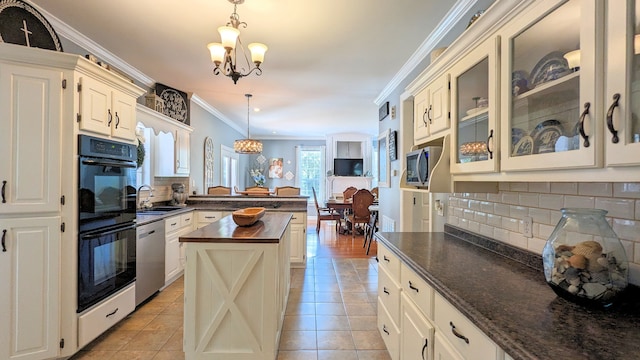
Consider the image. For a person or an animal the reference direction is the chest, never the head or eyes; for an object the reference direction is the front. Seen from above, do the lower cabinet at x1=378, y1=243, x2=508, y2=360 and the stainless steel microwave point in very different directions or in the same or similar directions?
same or similar directions

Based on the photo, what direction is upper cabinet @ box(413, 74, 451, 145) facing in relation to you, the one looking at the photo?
facing the viewer and to the left of the viewer

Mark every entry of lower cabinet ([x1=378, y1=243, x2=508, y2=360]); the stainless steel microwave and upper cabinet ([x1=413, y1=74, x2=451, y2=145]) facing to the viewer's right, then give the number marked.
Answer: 0

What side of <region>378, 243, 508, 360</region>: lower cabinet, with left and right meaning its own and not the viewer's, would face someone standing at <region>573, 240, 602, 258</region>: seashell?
left

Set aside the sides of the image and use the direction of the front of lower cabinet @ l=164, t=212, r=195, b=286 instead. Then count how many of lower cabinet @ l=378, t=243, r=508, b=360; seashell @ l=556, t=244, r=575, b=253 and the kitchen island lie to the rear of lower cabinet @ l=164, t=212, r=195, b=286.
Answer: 0

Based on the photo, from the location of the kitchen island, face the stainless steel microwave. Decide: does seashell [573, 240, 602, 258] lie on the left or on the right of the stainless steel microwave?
right

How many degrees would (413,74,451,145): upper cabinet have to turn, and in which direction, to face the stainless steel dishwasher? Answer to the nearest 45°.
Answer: approximately 45° to its right

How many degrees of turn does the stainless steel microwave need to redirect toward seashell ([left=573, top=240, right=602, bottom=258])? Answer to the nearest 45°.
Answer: approximately 90° to its left

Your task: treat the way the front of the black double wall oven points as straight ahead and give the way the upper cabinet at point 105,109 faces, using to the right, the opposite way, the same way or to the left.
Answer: the same way

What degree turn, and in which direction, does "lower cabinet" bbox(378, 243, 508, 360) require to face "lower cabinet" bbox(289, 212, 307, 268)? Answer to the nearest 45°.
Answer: approximately 90° to its right

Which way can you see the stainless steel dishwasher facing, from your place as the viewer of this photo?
facing the viewer and to the right of the viewer

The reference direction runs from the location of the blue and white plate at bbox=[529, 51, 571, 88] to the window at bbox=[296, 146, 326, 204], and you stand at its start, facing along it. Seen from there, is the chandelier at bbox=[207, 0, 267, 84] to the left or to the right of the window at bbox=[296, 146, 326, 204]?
left

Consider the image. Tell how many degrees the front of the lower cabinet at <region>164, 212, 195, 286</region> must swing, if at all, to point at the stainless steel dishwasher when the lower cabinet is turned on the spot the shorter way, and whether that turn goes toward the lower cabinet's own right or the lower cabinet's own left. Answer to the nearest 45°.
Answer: approximately 45° to the lower cabinet's own right

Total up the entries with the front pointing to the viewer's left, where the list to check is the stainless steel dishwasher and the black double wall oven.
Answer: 0

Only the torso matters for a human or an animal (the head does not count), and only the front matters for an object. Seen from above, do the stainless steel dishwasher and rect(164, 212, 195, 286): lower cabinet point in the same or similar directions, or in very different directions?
same or similar directions

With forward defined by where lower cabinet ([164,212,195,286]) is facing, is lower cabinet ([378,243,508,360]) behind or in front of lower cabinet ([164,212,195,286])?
in front
